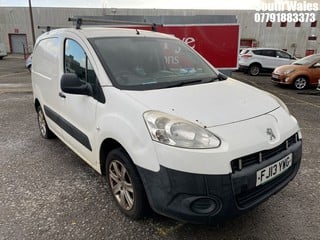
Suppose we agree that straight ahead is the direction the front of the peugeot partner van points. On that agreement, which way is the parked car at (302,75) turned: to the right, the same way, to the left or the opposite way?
to the right

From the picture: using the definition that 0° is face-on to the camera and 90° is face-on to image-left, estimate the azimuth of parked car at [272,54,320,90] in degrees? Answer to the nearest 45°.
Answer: approximately 45°

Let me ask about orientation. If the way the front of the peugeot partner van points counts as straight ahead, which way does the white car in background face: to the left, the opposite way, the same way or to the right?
to the left

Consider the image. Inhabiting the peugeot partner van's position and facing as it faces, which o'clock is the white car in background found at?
The white car in background is roughly at 8 o'clock from the peugeot partner van.

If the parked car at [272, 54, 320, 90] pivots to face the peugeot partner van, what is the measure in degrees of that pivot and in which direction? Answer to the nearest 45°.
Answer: approximately 45° to its left

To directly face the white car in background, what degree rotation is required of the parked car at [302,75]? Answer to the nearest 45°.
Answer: approximately 135° to its right

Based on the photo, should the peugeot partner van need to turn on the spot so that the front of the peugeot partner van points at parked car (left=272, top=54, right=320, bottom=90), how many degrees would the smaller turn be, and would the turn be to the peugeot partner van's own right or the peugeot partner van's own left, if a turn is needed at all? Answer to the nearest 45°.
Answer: approximately 90° to the peugeot partner van's own left

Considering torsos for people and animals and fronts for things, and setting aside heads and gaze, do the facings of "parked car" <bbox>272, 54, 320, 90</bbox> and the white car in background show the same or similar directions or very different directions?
very different directions

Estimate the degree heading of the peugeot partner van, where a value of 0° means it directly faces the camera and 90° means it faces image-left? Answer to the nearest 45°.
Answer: approximately 315°

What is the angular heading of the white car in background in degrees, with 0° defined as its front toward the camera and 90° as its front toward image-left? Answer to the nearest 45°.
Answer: approximately 225°

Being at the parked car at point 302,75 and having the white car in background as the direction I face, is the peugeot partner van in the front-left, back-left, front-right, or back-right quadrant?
back-left

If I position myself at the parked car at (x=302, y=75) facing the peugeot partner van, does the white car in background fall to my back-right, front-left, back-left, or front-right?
back-right
